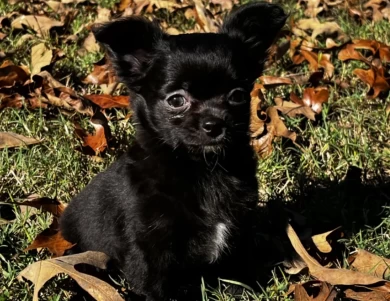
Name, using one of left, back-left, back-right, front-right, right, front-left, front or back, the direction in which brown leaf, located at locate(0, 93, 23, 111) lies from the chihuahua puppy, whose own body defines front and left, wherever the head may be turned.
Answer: back

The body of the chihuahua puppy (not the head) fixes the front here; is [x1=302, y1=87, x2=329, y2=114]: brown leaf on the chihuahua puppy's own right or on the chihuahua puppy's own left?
on the chihuahua puppy's own left

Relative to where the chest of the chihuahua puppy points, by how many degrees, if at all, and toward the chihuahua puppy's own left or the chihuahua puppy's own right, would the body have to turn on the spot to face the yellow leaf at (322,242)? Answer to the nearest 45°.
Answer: approximately 45° to the chihuahua puppy's own left

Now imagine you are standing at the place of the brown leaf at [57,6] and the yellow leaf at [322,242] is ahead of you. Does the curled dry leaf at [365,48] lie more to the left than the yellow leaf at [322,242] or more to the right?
left

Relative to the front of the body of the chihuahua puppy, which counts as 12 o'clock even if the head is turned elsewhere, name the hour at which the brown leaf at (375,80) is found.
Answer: The brown leaf is roughly at 9 o'clock from the chihuahua puppy.

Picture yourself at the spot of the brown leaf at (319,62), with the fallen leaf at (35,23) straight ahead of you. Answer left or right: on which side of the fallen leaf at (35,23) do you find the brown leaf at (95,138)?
left

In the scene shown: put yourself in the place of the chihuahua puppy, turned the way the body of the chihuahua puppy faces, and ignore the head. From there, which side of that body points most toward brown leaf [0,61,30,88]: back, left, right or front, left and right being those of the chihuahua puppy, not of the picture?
back

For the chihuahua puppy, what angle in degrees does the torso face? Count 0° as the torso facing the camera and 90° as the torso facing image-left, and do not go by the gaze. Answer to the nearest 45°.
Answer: approximately 315°

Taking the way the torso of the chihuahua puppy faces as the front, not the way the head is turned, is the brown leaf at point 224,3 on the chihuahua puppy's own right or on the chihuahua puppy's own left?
on the chihuahua puppy's own left

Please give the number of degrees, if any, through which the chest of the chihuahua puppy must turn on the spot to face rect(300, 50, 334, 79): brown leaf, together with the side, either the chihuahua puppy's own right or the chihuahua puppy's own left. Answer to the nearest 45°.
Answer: approximately 90° to the chihuahua puppy's own left

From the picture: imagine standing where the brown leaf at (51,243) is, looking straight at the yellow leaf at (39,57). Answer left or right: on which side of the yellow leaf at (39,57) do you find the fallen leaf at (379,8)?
right
